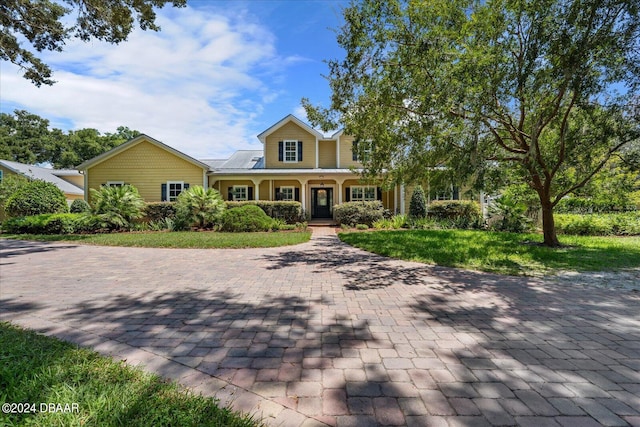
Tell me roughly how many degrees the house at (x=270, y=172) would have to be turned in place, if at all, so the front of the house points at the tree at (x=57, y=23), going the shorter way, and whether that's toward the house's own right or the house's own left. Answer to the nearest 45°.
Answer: approximately 45° to the house's own right

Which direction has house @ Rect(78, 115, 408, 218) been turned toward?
toward the camera

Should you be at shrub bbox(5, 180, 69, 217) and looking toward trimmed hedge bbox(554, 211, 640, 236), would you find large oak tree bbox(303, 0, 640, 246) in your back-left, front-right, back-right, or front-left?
front-right

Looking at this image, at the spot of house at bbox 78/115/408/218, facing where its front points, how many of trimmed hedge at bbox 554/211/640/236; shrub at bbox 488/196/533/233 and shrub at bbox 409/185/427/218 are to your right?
0

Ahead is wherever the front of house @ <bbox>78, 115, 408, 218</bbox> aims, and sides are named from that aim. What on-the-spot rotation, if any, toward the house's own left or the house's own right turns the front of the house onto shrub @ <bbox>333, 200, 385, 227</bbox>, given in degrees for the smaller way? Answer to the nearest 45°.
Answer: approximately 45° to the house's own left

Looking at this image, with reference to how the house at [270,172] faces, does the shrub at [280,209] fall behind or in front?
in front

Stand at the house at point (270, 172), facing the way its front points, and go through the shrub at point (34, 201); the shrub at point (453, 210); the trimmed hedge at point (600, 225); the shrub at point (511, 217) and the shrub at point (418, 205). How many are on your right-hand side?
1

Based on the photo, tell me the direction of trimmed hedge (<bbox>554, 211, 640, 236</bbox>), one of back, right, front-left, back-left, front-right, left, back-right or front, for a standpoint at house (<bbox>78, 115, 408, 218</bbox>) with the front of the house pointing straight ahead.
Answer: front-left

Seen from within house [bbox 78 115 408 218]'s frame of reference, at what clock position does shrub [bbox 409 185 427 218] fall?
The shrub is roughly at 10 o'clock from the house.
